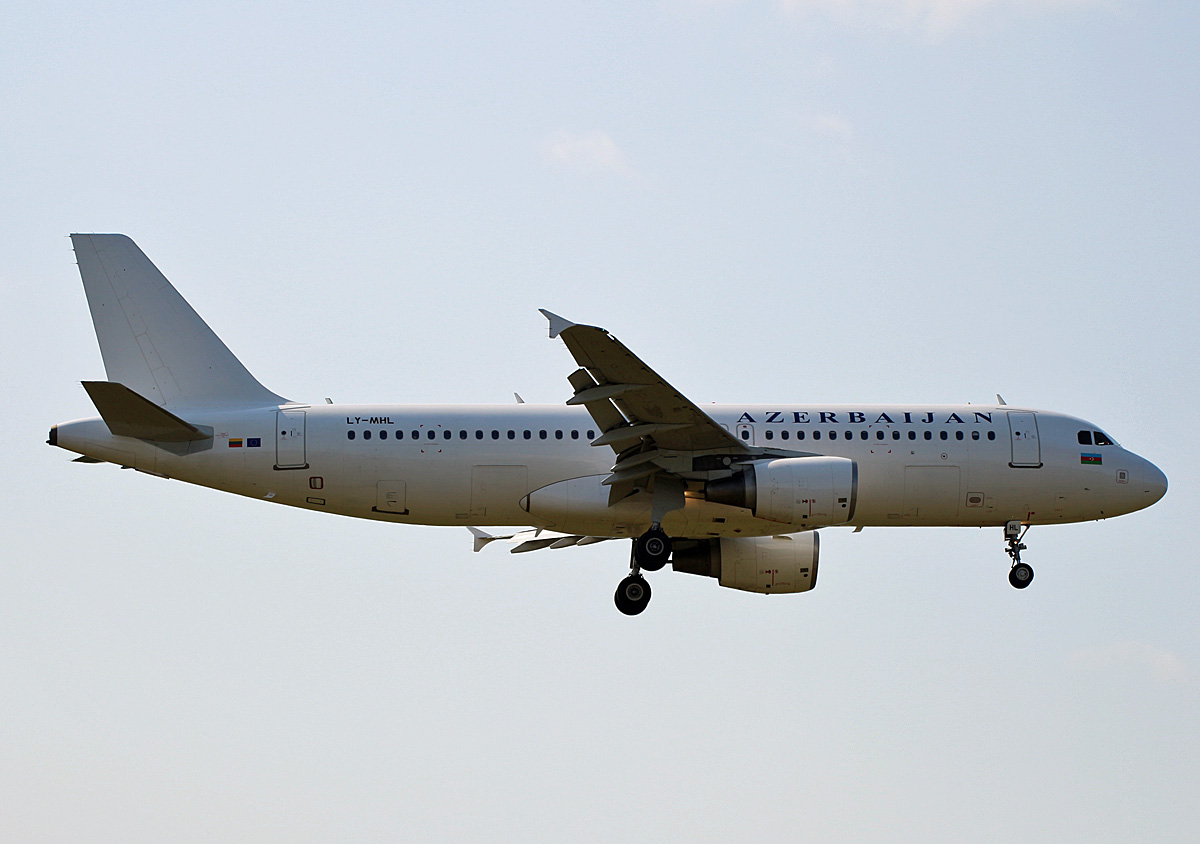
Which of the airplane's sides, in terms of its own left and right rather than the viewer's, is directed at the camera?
right
